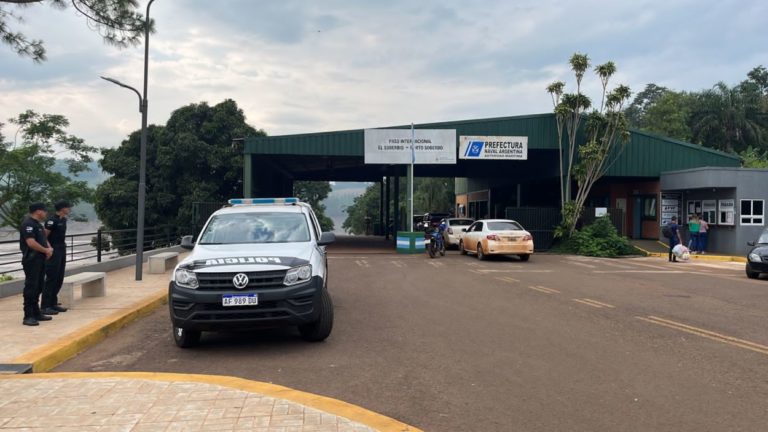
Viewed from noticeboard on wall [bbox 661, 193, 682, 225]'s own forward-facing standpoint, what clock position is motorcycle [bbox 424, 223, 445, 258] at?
The motorcycle is roughly at 1 o'clock from the noticeboard on wall.

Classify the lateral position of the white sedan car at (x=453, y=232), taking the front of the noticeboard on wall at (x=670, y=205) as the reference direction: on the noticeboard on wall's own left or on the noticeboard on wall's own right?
on the noticeboard on wall's own right

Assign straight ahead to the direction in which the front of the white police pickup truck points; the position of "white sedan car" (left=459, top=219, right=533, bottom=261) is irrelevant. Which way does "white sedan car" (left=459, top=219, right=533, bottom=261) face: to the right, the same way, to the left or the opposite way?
the opposite way

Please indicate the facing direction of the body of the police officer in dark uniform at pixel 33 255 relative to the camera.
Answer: to the viewer's right

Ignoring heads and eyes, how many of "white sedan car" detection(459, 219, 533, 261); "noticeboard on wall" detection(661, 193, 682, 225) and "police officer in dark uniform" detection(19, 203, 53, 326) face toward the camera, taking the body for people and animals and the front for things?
1

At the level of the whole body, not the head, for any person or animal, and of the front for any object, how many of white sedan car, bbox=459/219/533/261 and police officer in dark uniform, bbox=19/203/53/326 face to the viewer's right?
1

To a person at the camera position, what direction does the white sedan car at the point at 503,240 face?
facing away from the viewer and to the left of the viewer
